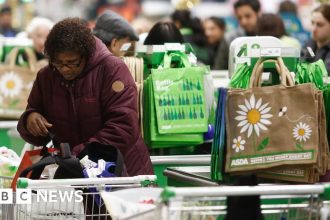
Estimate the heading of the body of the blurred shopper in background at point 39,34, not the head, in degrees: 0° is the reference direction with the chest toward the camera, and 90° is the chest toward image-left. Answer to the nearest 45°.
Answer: approximately 315°

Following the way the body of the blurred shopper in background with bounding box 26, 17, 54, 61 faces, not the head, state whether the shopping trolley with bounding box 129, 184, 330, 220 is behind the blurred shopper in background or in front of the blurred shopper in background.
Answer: in front

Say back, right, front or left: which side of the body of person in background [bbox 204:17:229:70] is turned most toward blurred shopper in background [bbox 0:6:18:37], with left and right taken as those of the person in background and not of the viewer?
right

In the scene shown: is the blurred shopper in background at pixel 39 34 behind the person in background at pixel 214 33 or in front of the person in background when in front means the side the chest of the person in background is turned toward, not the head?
in front
